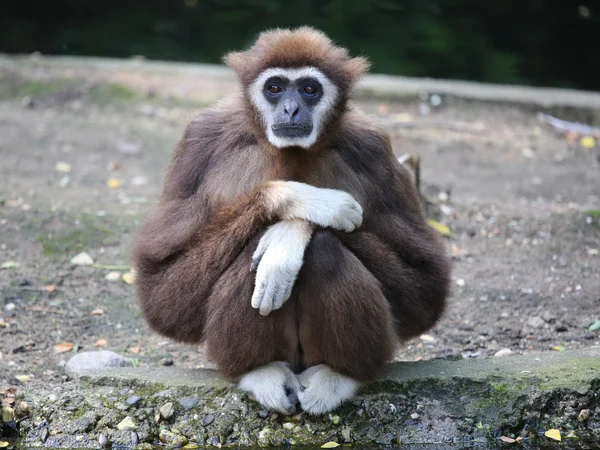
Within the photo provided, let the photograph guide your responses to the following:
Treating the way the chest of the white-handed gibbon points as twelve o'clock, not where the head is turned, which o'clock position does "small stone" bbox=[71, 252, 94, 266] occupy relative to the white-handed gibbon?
The small stone is roughly at 5 o'clock from the white-handed gibbon.

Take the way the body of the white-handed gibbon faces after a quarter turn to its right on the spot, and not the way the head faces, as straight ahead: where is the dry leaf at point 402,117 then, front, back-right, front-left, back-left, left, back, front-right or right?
right

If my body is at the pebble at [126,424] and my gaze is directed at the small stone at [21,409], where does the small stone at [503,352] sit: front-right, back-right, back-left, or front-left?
back-right

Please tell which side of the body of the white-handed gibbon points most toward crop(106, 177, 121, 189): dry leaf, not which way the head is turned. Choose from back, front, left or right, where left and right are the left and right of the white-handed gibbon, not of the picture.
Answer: back

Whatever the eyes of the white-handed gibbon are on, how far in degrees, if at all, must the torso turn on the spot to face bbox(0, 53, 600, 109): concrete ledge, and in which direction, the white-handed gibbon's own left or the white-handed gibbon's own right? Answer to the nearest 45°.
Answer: approximately 180°

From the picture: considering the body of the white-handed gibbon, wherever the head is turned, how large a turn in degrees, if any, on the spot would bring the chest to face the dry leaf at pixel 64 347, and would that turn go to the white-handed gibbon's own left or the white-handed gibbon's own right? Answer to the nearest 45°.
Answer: approximately 135° to the white-handed gibbon's own right

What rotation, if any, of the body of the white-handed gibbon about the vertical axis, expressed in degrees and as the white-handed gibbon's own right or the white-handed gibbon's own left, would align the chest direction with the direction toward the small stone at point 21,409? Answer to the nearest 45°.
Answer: approximately 90° to the white-handed gibbon's own right

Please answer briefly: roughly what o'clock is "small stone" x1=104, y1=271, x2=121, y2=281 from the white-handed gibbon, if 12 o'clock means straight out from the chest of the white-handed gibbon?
The small stone is roughly at 5 o'clock from the white-handed gibbon.

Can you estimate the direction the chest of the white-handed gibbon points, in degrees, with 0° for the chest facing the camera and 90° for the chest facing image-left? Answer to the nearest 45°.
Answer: approximately 0°
